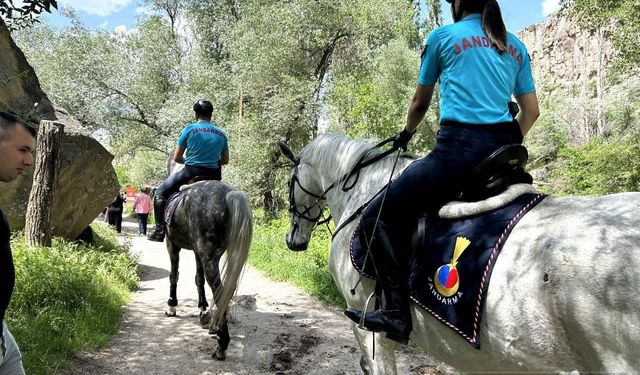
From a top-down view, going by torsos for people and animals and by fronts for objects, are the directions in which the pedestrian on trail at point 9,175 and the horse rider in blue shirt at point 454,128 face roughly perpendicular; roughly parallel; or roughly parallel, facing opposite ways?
roughly perpendicular

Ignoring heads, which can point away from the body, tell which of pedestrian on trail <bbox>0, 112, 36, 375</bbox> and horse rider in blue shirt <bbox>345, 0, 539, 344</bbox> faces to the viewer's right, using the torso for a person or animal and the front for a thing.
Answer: the pedestrian on trail

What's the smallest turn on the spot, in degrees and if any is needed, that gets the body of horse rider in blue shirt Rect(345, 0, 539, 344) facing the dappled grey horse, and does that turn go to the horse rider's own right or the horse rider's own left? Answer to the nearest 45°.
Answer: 0° — they already face it

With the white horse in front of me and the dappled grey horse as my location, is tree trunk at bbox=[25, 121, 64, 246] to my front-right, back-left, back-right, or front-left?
back-right

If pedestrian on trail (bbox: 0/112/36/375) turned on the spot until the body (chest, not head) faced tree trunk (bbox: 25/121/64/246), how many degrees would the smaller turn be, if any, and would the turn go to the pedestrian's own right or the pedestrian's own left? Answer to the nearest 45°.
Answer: approximately 90° to the pedestrian's own left

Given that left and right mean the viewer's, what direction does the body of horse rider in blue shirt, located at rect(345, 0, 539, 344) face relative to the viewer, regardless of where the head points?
facing away from the viewer and to the left of the viewer

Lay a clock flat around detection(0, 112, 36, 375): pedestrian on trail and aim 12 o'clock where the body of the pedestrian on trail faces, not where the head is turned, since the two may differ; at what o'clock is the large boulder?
The large boulder is roughly at 9 o'clock from the pedestrian on trail.

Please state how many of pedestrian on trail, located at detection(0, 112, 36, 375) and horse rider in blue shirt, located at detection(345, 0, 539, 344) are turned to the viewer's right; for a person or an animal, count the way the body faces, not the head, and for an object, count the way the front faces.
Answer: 1

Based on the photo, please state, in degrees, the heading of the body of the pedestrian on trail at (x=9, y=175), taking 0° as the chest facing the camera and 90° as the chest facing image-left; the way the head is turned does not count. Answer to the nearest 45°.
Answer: approximately 270°

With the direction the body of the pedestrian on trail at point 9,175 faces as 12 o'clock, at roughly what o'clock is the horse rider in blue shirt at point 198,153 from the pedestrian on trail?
The horse rider in blue shirt is roughly at 10 o'clock from the pedestrian on trail.

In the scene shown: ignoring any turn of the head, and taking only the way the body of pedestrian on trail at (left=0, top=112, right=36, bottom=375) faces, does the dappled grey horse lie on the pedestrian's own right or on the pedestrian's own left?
on the pedestrian's own left
